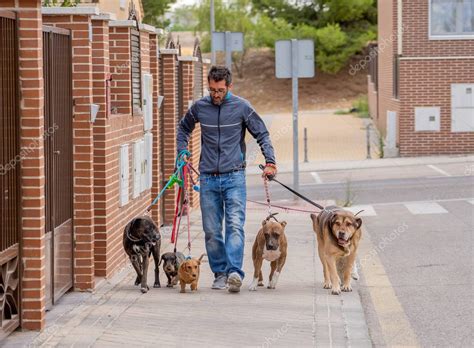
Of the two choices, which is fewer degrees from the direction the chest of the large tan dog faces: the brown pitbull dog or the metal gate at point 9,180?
the metal gate

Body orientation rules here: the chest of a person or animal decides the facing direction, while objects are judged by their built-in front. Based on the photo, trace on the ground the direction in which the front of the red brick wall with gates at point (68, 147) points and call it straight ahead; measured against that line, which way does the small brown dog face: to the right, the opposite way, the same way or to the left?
to the right

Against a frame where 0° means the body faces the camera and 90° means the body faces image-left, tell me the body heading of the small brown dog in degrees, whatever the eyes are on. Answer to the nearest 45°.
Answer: approximately 0°

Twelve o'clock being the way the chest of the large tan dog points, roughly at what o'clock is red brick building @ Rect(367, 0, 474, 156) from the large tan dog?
The red brick building is roughly at 6 o'clock from the large tan dog.

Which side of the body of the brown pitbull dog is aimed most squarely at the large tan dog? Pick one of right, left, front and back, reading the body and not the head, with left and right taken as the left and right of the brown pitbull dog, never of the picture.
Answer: left

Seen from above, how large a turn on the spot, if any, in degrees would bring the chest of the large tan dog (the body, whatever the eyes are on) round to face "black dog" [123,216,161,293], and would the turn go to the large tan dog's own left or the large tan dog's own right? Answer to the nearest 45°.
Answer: approximately 90° to the large tan dog's own right

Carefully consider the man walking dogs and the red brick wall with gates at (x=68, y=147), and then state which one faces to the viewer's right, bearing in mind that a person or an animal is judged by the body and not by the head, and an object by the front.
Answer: the red brick wall with gates

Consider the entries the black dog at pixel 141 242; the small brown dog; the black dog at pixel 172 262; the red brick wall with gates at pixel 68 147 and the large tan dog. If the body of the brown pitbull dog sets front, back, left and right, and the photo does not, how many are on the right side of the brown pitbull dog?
4

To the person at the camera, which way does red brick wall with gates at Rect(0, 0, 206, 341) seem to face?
facing to the right of the viewer

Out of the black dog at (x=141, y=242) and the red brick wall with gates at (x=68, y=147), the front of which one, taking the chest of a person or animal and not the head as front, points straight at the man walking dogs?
the red brick wall with gates
